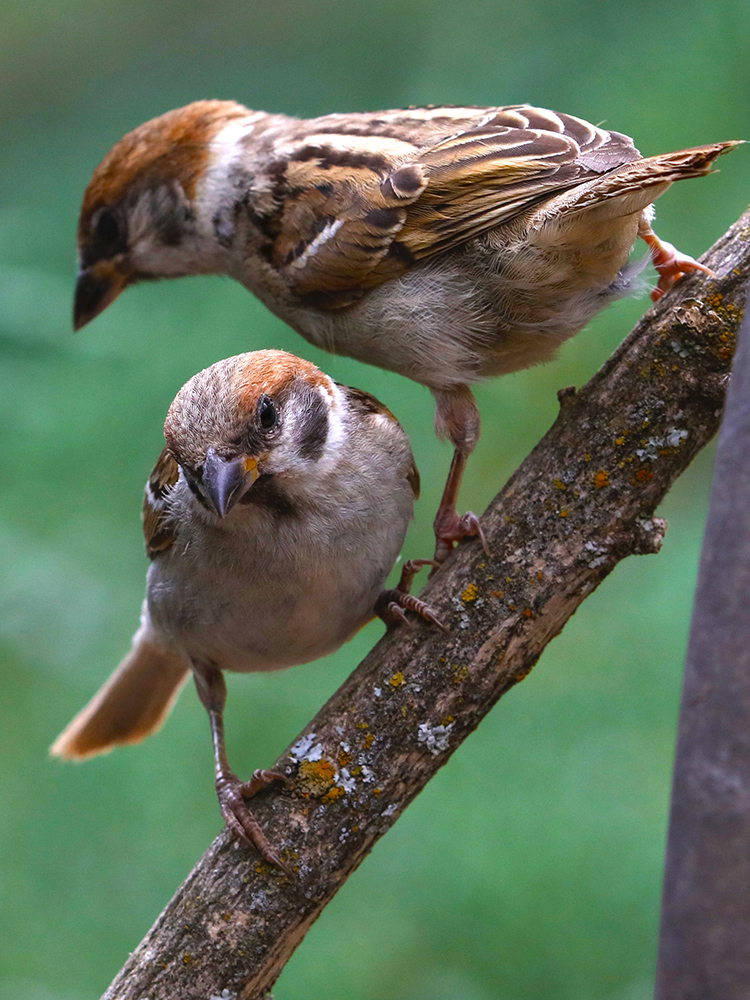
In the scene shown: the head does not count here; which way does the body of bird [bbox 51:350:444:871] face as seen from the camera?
toward the camera

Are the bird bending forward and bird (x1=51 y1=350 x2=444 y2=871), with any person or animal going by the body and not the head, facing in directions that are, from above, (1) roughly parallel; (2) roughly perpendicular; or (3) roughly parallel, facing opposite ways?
roughly perpendicular

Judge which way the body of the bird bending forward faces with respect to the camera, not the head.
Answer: to the viewer's left
